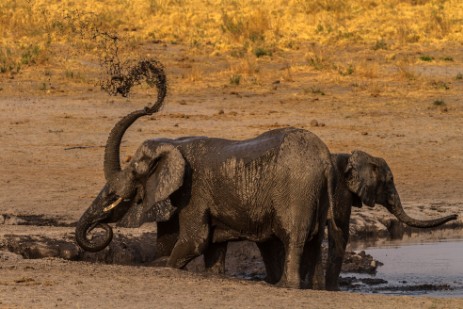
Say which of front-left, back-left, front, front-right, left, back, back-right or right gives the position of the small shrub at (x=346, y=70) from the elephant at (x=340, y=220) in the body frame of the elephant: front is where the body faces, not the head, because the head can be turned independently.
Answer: left

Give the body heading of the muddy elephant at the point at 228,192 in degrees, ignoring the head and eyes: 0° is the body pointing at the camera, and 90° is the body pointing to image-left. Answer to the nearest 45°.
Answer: approximately 90°

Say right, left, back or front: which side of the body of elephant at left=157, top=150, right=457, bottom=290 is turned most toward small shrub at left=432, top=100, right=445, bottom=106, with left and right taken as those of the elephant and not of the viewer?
left

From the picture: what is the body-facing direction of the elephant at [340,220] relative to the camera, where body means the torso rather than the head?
to the viewer's right

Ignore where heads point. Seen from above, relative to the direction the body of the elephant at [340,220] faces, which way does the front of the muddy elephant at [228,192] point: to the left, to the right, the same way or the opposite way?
the opposite way

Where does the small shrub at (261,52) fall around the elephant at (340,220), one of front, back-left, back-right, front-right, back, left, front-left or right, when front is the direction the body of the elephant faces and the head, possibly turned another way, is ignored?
left

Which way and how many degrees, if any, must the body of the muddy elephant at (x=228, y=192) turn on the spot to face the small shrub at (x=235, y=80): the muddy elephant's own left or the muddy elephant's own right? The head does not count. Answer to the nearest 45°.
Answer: approximately 90° to the muddy elephant's own right

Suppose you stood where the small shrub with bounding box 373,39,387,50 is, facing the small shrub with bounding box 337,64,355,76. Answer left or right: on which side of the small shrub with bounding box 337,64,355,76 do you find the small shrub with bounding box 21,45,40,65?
right

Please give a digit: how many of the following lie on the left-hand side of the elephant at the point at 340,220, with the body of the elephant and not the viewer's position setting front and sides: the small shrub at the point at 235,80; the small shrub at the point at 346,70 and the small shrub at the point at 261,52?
3
